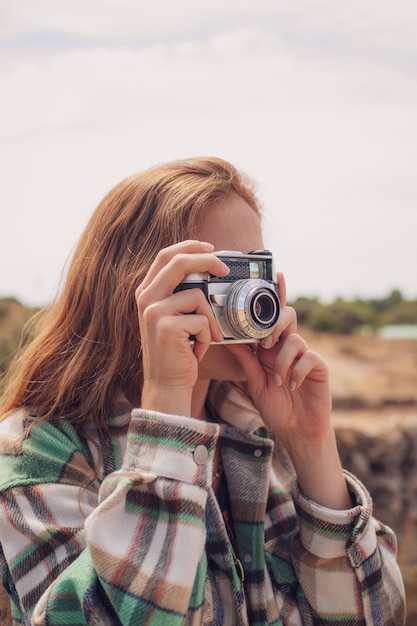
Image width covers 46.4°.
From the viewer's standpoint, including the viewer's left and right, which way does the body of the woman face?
facing the viewer and to the right of the viewer
